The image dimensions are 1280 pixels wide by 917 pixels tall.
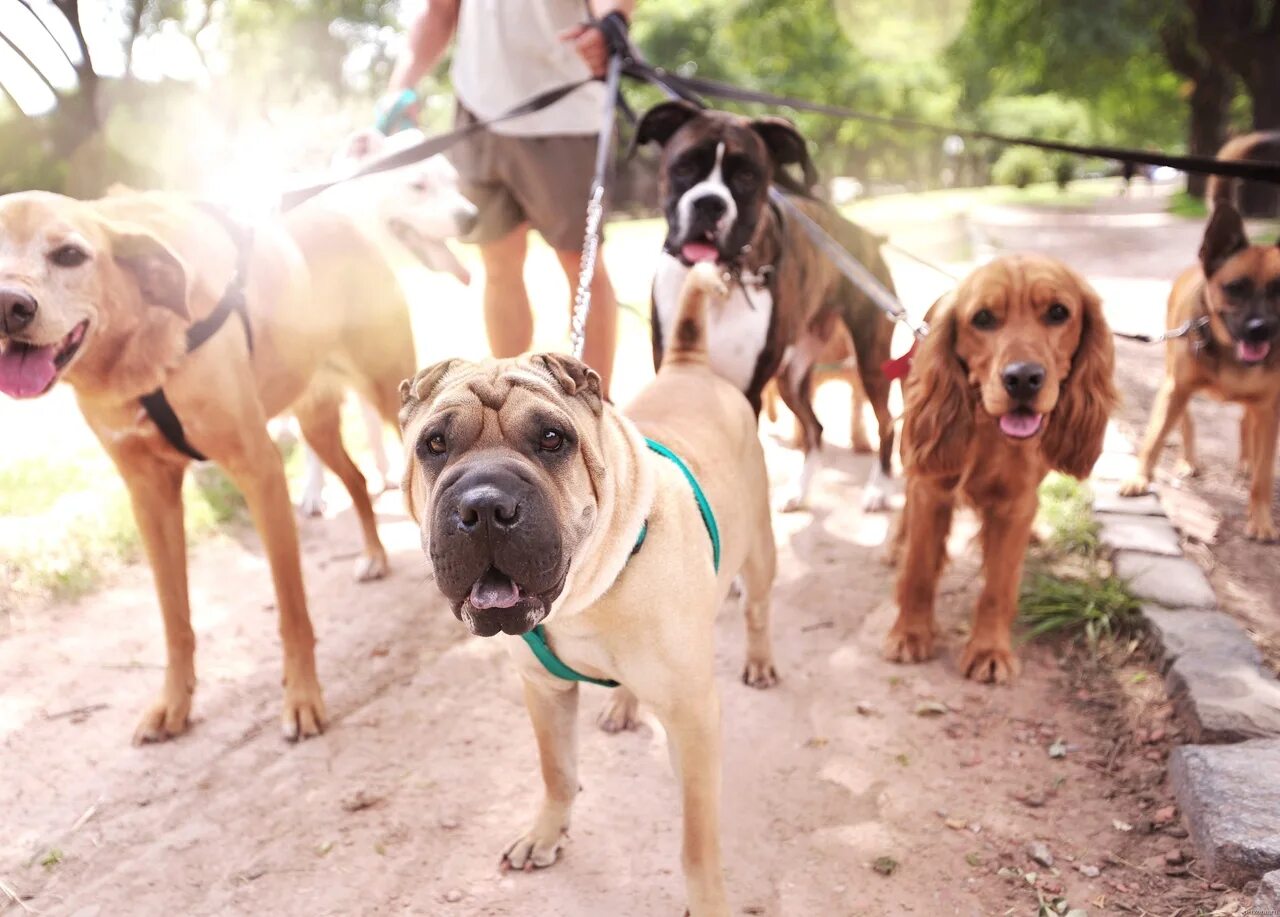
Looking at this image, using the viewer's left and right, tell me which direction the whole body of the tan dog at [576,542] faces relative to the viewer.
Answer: facing the viewer and to the left of the viewer

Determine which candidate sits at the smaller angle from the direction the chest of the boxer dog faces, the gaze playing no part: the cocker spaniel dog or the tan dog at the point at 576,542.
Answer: the tan dog

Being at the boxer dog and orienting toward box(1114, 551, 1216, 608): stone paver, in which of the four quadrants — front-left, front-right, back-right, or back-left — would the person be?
back-left

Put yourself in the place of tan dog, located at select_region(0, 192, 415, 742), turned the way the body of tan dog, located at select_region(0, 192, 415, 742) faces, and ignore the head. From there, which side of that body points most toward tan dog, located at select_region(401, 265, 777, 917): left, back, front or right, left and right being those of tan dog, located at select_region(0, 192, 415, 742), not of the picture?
left

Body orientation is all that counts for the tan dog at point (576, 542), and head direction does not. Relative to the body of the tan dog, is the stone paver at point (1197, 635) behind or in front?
behind

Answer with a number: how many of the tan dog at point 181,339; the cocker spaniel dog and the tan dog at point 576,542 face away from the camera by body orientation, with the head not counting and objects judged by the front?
0

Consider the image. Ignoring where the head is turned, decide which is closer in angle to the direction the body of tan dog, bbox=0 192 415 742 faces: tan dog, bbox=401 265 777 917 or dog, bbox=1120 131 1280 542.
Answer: the tan dog

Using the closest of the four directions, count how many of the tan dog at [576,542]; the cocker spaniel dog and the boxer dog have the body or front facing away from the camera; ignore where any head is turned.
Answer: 0

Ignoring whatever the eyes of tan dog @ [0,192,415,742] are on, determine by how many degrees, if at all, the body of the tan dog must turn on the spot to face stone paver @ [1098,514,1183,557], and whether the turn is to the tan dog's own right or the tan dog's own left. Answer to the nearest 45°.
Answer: approximately 135° to the tan dog's own left
